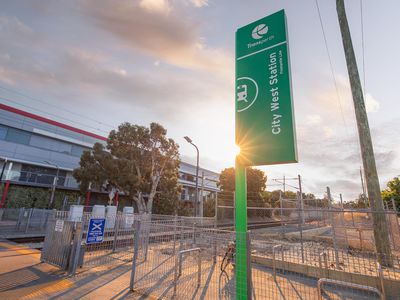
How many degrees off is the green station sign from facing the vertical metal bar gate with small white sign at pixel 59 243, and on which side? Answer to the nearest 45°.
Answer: approximately 45° to its right

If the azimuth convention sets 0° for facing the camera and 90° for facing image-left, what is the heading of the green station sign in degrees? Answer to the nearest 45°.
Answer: approximately 45°

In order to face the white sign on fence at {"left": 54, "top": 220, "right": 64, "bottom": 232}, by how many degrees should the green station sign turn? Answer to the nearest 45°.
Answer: approximately 45° to its right

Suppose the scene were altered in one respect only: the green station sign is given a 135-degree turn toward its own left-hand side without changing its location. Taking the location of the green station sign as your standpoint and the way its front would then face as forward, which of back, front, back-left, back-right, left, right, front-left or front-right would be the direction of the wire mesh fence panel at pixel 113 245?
back-left

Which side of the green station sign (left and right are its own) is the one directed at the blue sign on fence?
right

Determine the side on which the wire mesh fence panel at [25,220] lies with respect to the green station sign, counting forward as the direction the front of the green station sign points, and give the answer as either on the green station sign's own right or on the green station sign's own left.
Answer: on the green station sign's own right

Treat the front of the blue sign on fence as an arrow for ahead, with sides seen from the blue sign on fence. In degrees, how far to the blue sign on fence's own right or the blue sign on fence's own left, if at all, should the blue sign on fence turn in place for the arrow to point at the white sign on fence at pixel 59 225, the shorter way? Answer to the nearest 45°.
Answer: approximately 90° to the blue sign on fence's own right

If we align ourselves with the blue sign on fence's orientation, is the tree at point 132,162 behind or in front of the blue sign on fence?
behind

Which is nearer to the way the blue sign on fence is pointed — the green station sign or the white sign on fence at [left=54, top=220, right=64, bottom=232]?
the green station sign

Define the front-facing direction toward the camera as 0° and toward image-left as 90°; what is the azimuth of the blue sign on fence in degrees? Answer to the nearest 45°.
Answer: approximately 0°
